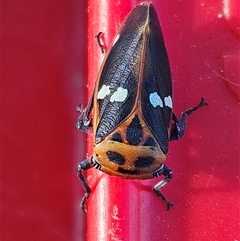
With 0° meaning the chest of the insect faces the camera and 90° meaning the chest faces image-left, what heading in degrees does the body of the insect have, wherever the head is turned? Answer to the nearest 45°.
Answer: approximately 0°
